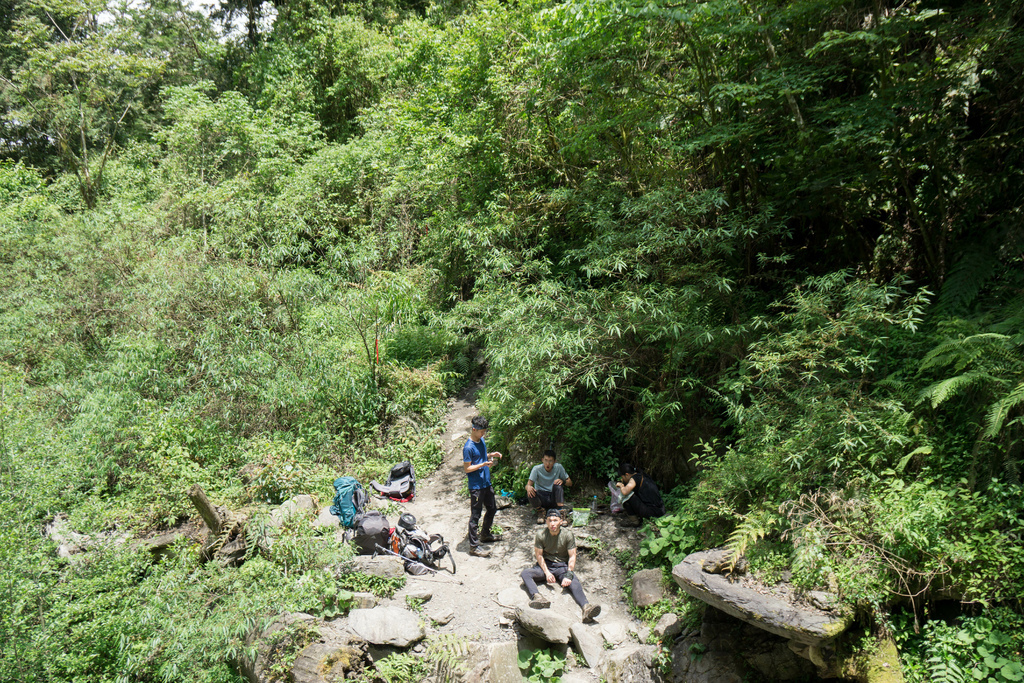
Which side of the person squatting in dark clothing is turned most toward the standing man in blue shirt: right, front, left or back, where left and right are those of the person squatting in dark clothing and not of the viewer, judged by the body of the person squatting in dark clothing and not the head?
front

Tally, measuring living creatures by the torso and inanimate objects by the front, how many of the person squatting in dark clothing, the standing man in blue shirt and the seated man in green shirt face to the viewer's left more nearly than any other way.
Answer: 1

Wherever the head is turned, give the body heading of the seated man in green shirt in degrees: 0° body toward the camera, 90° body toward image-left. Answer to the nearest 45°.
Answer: approximately 0°

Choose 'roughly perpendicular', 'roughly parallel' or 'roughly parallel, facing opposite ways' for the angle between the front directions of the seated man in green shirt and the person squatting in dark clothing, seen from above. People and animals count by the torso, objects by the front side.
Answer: roughly perpendicular

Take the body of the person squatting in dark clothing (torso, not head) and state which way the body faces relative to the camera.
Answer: to the viewer's left

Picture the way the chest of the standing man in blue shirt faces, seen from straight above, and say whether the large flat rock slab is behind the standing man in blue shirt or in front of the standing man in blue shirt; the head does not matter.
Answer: in front

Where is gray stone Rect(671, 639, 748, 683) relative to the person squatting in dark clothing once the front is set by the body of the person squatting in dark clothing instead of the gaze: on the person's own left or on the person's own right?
on the person's own left

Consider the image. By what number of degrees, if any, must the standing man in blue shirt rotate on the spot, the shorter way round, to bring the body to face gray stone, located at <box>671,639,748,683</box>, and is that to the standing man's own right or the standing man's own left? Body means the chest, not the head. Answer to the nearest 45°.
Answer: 0° — they already face it

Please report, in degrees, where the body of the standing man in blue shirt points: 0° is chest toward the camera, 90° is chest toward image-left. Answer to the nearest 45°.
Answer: approximately 315°
